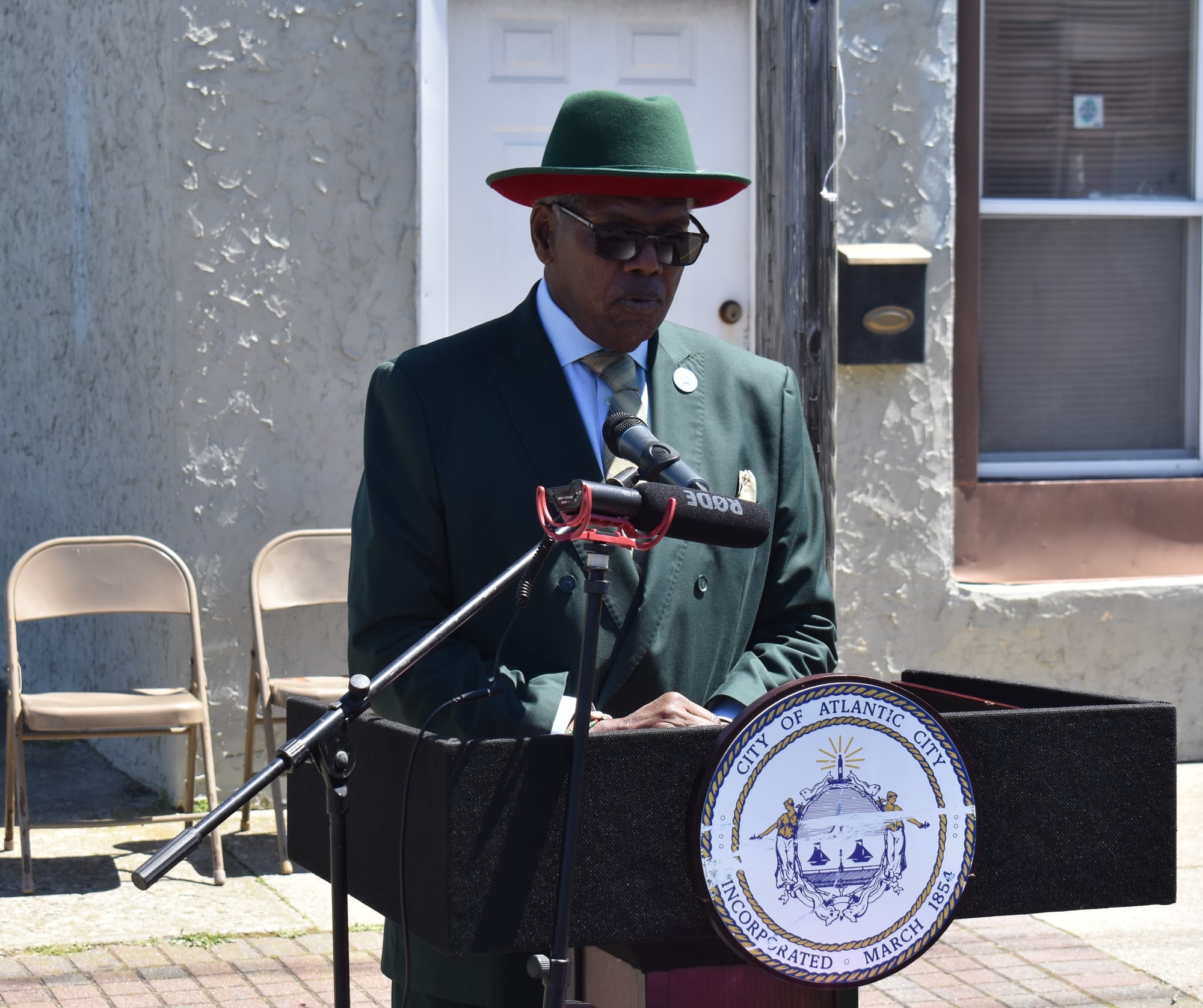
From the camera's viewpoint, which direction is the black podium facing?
toward the camera

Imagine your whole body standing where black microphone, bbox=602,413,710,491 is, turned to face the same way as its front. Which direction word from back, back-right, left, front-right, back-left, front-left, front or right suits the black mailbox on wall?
front-right

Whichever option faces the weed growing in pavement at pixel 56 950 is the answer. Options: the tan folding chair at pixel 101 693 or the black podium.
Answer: the tan folding chair

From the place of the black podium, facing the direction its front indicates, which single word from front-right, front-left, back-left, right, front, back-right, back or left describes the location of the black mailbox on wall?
back

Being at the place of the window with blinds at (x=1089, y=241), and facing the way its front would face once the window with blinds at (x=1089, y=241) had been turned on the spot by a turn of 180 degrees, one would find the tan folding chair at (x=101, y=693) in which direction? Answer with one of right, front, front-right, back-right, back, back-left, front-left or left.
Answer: back-left

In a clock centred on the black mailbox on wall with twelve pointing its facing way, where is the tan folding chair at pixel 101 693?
The tan folding chair is roughly at 2 o'clock from the black mailbox on wall.

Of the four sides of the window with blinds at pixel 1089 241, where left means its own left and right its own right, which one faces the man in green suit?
front

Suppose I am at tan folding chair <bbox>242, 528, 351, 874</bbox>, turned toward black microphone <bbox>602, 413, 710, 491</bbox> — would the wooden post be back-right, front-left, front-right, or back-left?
front-left

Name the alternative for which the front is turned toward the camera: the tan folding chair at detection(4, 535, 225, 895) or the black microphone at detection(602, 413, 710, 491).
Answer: the tan folding chair

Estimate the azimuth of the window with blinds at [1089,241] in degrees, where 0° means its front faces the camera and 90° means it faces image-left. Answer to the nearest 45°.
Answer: approximately 0°

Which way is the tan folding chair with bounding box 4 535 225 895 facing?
toward the camera

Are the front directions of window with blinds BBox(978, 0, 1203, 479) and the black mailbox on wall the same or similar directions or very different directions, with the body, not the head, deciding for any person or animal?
same or similar directions
